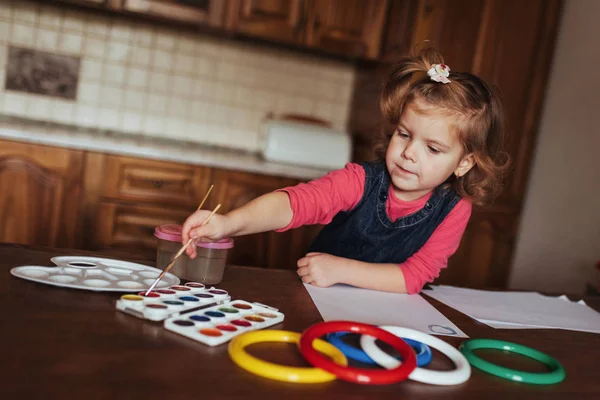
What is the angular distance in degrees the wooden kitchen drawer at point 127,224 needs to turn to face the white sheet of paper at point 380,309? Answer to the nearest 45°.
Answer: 0° — it already faces it

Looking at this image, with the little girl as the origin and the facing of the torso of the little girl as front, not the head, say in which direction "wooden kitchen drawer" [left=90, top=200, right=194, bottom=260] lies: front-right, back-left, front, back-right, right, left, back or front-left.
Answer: right

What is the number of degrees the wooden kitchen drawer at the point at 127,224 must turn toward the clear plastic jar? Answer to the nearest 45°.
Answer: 0° — it already faces it

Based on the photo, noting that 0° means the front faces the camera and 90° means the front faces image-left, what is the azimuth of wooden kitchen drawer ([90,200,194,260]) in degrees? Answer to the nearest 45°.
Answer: approximately 0°

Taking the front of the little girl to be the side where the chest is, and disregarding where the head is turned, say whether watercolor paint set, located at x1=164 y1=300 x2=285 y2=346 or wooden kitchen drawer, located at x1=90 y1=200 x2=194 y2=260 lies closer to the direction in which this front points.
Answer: the watercolor paint set

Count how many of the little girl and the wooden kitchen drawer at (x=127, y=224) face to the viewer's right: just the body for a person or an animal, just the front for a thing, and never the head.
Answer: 0

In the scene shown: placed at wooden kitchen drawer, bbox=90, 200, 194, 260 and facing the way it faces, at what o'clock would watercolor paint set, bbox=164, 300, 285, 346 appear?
The watercolor paint set is roughly at 12 o'clock from the wooden kitchen drawer.

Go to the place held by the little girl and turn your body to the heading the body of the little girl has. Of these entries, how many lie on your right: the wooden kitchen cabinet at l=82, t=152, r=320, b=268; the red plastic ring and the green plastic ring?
1

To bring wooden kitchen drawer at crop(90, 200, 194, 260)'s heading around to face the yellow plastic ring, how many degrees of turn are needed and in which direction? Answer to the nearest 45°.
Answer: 0° — it already faces it

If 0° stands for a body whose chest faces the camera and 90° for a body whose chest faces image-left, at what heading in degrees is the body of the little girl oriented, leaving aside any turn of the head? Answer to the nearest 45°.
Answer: approximately 45°

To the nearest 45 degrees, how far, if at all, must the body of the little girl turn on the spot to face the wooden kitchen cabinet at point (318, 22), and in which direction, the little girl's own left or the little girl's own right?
approximately 135° to the little girl's own right

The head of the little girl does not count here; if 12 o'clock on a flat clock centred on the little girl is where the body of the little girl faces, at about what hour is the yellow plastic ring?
The yellow plastic ring is roughly at 11 o'clock from the little girl.
